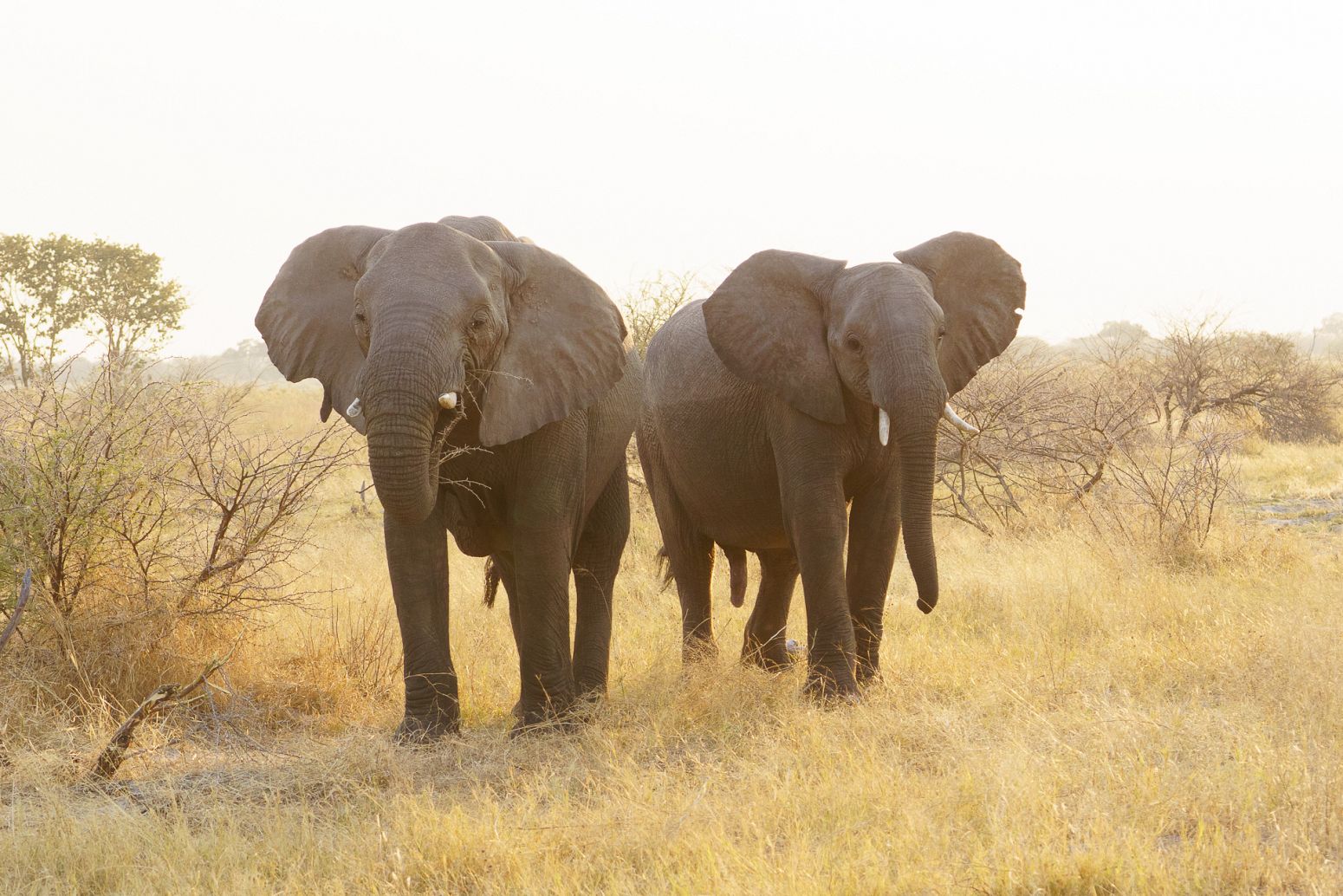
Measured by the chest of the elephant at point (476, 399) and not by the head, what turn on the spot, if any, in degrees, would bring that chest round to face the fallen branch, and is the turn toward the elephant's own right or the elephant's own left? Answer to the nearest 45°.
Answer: approximately 45° to the elephant's own right

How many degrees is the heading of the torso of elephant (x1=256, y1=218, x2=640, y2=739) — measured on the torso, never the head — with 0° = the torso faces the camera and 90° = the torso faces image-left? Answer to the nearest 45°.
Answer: approximately 45°

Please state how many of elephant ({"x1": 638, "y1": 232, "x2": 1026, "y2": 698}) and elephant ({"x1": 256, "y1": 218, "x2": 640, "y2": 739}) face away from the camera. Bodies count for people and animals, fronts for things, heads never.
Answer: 0

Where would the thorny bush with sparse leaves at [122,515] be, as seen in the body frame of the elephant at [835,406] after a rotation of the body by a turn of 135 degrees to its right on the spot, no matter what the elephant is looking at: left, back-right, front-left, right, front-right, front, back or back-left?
front

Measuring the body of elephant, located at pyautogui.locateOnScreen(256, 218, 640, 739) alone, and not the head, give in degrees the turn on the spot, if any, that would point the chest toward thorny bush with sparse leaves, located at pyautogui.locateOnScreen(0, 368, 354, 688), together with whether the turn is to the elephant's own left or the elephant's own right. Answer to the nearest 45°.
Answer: approximately 90° to the elephant's own right

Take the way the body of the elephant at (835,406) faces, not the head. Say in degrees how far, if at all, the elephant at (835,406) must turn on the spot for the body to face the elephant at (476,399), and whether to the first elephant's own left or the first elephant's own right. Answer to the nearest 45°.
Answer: approximately 90° to the first elephant's own right

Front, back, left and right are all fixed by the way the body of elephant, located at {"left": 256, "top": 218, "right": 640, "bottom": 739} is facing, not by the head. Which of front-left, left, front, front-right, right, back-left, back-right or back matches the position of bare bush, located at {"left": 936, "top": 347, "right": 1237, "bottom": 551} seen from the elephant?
back

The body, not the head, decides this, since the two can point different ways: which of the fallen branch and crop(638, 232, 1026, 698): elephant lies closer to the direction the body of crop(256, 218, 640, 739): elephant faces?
the fallen branch

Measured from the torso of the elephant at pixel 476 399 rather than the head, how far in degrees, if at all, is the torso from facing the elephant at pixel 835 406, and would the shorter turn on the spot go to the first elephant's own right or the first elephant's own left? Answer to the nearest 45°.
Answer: approximately 135° to the first elephant's own left

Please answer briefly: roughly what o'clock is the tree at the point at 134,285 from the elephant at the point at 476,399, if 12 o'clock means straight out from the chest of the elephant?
The tree is roughly at 4 o'clock from the elephant.

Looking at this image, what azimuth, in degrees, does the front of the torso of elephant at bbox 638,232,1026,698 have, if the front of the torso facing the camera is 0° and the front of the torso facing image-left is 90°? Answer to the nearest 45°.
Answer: approximately 315°
